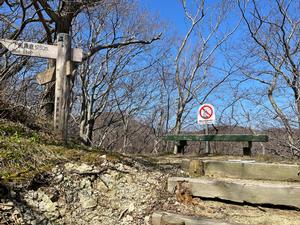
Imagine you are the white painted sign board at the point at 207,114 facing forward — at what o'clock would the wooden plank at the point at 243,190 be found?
The wooden plank is roughly at 12 o'clock from the white painted sign board.

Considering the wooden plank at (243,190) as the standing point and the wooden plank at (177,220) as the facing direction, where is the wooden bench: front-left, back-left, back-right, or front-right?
back-right

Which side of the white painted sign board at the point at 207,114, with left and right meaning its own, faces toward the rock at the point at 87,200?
front

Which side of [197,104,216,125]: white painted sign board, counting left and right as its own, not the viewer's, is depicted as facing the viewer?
front

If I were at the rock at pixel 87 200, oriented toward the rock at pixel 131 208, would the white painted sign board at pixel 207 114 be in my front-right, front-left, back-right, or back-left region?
front-left

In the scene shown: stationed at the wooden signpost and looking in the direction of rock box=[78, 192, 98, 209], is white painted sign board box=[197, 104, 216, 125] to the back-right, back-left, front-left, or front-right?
back-left

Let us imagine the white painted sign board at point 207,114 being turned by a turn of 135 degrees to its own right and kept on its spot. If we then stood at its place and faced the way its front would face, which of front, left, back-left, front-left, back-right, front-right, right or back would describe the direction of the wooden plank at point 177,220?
back-left

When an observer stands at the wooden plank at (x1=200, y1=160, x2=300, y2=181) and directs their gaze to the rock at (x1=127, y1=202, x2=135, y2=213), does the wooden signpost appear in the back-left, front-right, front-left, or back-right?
front-right

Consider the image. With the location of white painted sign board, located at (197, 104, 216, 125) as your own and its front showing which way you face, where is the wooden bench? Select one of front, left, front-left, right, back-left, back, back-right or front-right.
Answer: front

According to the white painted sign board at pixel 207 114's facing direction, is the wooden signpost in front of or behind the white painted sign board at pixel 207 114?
in front

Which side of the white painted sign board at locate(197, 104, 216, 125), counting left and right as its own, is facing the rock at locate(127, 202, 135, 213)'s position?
front
